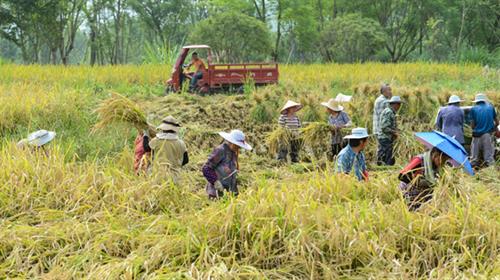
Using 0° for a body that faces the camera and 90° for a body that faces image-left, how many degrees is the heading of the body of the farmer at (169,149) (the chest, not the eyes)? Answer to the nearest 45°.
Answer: approximately 180°

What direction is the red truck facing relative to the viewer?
to the viewer's left

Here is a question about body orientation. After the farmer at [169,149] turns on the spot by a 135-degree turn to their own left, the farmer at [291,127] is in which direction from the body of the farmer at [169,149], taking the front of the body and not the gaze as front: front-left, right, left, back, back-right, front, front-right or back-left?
back

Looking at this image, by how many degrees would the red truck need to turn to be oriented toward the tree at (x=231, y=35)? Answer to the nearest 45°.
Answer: approximately 90° to its right

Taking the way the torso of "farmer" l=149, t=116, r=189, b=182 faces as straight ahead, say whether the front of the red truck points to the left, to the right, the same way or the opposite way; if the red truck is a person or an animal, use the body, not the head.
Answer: to the left

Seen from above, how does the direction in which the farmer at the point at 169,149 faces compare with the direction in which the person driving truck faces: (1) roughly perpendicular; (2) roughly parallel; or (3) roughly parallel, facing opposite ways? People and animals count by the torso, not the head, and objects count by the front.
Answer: roughly perpendicular
